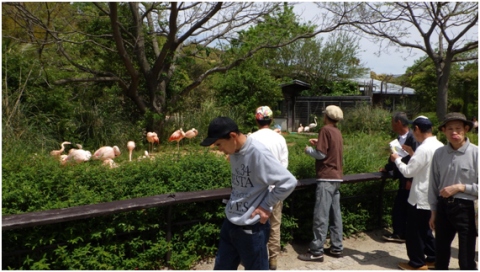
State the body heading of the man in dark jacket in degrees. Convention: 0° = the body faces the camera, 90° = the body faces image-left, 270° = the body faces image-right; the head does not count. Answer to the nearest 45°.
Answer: approximately 90°

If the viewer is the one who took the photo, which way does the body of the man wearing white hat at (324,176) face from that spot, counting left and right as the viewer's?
facing away from the viewer and to the left of the viewer

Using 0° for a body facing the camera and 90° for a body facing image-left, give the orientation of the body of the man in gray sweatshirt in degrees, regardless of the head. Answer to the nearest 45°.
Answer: approximately 45°

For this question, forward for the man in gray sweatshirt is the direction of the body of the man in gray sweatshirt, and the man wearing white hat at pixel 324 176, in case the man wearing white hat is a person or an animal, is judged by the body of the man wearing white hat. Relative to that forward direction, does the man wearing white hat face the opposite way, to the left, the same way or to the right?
to the right

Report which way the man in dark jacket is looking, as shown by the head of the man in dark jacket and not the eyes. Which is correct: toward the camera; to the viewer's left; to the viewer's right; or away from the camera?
to the viewer's left

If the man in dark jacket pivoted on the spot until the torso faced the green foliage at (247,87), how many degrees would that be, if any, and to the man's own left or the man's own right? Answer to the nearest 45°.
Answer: approximately 45° to the man's own right

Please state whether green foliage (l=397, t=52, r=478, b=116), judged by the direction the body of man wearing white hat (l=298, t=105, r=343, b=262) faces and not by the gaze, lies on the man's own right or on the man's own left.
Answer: on the man's own right
